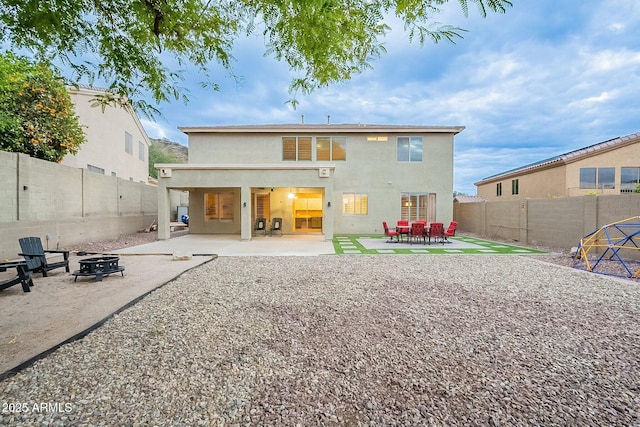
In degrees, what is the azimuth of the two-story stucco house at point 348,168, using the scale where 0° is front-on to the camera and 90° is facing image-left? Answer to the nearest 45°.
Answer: approximately 180°

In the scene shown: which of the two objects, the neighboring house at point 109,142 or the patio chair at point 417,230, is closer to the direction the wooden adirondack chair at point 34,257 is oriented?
the patio chair

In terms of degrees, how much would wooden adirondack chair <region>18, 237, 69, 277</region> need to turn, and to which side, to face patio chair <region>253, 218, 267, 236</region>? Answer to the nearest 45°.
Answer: approximately 90° to its left

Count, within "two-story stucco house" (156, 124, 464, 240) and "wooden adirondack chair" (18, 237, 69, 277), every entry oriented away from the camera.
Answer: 1

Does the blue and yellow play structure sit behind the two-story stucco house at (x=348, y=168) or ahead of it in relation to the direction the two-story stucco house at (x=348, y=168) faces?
behind

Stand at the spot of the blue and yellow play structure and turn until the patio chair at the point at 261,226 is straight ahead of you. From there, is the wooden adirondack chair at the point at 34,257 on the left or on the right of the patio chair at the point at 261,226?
left

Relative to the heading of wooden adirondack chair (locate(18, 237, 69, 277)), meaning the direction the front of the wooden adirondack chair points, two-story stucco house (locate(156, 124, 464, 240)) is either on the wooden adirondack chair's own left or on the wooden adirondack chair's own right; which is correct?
on the wooden adirondack chair's own left
